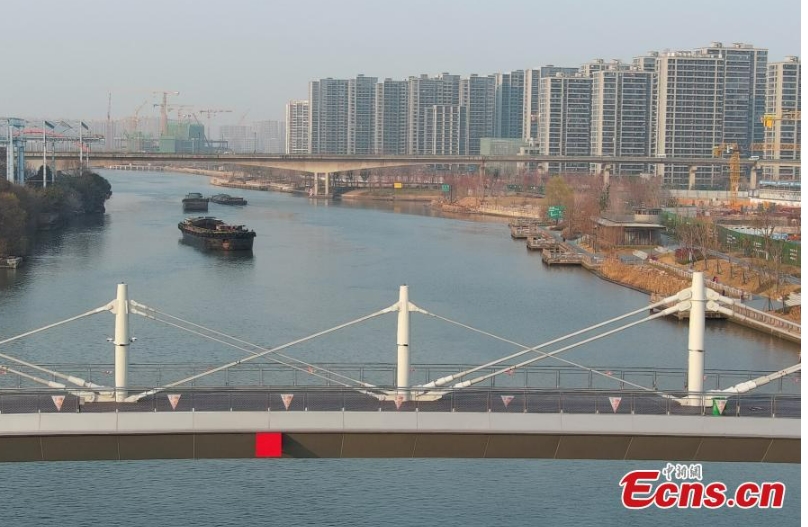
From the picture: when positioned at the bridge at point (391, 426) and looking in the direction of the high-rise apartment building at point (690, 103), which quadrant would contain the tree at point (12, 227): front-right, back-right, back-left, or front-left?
front-left

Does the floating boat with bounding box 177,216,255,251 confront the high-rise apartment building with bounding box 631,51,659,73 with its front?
no

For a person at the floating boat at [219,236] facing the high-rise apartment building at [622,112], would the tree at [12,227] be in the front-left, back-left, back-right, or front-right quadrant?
back-left

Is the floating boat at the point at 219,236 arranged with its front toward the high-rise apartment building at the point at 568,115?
no

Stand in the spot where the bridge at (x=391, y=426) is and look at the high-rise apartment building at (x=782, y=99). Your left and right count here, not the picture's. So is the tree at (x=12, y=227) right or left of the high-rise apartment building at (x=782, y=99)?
left
